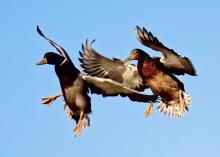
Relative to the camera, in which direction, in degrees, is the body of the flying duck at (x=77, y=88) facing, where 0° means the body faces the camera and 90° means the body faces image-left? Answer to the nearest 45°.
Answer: approximately 45°
